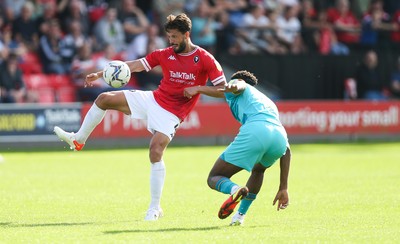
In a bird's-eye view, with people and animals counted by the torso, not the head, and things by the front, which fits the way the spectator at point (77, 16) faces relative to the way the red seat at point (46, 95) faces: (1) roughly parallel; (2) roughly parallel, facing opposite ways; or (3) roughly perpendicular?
roughly parallel

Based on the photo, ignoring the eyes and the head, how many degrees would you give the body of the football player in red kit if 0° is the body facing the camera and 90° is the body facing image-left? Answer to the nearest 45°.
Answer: approximately 45°

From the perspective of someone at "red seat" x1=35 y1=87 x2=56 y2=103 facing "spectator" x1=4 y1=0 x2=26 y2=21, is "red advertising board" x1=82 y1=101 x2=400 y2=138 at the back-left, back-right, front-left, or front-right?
back-right

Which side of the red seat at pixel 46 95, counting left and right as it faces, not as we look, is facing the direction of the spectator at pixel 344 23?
left

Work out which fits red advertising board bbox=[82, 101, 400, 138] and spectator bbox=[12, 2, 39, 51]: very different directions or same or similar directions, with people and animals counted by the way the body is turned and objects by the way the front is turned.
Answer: same or similar directions

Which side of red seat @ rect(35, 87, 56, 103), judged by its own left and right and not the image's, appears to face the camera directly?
front

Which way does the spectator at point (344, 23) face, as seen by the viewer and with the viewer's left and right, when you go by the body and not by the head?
facing the viewer

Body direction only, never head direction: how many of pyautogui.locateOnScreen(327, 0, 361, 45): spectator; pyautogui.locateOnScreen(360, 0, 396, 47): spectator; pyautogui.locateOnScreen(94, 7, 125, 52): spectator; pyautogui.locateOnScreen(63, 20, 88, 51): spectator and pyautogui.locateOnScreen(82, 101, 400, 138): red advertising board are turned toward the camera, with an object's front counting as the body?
5

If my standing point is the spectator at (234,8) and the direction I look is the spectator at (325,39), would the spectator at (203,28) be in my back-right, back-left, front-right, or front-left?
back-right

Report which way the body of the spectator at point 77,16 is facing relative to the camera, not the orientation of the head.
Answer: toward the camera

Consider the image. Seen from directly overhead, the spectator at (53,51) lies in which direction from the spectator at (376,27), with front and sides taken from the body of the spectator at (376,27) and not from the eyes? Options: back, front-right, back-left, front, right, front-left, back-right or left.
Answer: front-right

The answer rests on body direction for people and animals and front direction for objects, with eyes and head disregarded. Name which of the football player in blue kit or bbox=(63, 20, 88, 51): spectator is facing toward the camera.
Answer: the spectator

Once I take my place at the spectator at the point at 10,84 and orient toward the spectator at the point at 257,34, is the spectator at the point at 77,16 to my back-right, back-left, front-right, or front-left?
front-left

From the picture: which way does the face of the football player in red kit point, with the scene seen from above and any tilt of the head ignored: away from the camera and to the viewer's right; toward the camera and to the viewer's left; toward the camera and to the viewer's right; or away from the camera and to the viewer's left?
toward the camera and to the viewer's left

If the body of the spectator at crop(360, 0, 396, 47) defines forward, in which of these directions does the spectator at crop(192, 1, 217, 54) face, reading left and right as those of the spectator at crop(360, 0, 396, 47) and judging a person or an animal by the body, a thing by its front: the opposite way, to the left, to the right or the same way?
the same way

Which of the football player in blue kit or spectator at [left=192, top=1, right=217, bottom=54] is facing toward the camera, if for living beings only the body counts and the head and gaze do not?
the spectator

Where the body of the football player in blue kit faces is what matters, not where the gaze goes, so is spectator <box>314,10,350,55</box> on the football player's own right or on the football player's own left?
on the football player's own right
